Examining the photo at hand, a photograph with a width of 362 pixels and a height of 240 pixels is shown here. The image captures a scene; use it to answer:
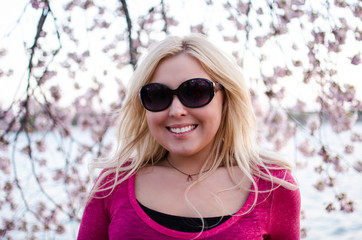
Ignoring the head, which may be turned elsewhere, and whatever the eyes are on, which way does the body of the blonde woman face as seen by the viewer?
toward the camera

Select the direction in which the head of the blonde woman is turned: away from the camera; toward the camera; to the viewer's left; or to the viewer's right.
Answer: toward the camera
